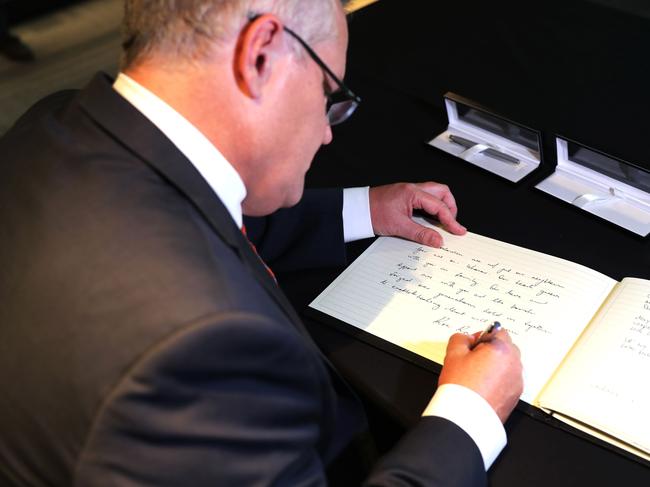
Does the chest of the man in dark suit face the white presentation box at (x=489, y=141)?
yes

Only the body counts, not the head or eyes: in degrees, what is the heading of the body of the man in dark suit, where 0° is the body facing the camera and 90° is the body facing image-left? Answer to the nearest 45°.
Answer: approximately 225°

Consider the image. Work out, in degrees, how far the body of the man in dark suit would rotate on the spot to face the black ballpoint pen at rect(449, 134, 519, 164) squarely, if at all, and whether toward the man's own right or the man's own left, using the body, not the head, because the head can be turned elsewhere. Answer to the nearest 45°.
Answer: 0° — they already face it

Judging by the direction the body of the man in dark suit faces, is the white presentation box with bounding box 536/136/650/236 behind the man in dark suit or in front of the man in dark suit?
in front
